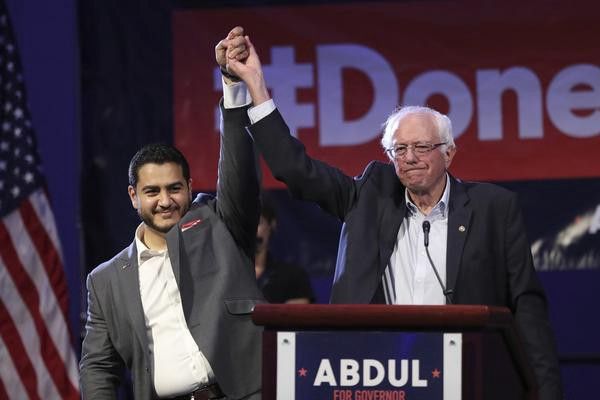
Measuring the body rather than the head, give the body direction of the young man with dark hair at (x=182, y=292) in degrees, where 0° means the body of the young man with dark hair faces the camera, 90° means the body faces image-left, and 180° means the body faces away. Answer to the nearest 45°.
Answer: approximately 0°

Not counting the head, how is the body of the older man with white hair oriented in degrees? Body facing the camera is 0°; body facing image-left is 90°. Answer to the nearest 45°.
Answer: approximately 0°

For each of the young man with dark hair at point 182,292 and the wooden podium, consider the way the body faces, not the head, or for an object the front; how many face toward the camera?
2

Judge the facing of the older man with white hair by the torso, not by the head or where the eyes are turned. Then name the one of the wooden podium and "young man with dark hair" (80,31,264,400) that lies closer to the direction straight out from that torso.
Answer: the wooden podium

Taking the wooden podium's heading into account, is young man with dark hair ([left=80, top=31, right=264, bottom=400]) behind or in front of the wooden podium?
behind

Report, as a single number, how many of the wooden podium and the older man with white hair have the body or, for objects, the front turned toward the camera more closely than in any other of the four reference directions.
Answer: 2

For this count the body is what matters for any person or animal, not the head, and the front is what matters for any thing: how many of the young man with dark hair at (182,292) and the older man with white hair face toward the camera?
2

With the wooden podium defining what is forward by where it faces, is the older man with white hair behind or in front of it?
behind

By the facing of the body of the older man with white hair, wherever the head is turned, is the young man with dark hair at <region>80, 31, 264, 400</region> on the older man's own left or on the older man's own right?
on the older man's own right
